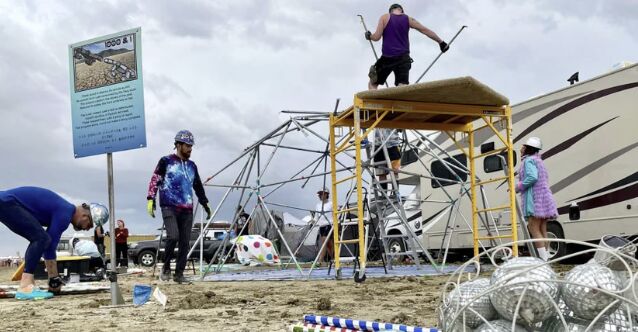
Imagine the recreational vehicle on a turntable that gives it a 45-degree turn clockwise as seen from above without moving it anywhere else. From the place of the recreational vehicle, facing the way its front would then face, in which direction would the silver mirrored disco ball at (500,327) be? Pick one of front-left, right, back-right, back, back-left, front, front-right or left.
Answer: back

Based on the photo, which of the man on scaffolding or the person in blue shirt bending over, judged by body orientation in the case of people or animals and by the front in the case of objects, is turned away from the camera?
the man on scaffolding

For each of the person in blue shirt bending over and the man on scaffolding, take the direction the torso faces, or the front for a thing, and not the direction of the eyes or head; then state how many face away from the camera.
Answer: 1

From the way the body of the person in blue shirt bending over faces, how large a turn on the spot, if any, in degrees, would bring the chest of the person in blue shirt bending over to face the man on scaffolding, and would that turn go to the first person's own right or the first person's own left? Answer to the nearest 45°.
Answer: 0° — they already face them

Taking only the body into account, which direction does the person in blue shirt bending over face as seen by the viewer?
to the viewer's right

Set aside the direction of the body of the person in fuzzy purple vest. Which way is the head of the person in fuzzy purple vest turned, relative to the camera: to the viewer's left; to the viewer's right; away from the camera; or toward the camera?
to the viewer's left

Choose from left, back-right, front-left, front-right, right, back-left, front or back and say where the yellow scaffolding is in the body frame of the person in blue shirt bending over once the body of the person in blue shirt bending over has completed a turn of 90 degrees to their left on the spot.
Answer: right

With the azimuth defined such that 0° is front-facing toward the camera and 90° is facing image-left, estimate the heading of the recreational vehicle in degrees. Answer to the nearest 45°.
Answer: approximately 135°

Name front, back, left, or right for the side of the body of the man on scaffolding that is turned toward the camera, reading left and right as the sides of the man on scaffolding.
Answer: back

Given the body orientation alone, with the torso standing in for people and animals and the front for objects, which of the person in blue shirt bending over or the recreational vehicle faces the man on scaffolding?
the person in blue shirt bending over

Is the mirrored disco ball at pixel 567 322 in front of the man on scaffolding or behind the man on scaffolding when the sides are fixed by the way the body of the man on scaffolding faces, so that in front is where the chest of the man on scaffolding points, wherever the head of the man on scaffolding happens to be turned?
behind

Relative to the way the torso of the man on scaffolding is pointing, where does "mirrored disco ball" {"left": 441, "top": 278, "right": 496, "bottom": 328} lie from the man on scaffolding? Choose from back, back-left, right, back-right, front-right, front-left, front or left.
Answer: back
